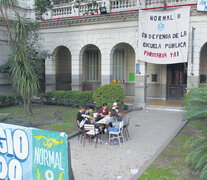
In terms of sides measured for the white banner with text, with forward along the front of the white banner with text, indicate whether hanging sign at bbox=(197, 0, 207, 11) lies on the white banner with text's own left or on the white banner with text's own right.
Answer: on the white banner with text's own left

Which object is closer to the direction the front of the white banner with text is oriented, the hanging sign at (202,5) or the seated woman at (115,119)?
the seated woman

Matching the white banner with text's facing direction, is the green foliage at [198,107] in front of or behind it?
in front

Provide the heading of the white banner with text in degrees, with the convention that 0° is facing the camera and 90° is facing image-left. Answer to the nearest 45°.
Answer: approximately 0°

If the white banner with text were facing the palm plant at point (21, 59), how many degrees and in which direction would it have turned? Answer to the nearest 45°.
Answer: approximately 45° to its right

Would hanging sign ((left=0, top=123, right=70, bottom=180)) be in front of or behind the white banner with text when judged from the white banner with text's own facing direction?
in front

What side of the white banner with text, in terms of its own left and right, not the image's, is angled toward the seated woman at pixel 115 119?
front

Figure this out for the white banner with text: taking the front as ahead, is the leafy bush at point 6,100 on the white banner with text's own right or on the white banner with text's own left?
on the white banner with text's own right

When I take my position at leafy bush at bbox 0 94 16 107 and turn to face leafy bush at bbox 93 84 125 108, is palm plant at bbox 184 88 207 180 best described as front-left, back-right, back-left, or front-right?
front-right

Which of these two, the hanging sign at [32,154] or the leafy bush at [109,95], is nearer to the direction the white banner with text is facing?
the hanging sign

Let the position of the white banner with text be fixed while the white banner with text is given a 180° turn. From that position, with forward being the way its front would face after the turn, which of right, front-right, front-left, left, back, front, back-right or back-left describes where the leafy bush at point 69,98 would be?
left

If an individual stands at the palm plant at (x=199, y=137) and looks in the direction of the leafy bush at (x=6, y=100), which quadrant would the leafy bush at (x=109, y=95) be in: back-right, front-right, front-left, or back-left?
front-right

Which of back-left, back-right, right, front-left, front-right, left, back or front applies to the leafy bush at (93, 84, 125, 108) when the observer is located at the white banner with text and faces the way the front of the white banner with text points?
front-right

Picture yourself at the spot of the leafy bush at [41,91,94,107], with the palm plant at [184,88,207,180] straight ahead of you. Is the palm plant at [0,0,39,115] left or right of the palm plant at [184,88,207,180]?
right
